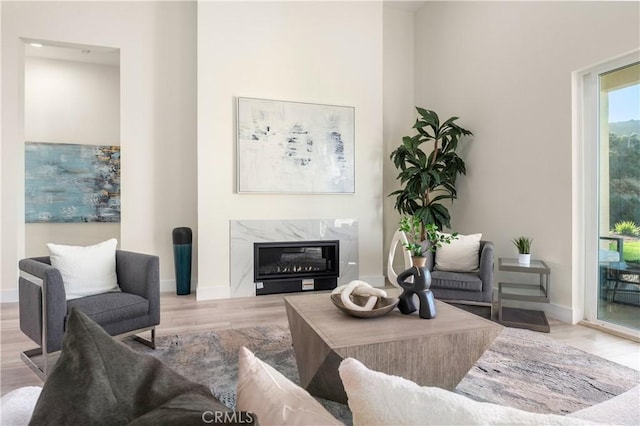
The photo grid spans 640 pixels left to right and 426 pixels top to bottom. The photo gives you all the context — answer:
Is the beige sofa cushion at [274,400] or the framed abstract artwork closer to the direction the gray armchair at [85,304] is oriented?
the beige sofa cushion

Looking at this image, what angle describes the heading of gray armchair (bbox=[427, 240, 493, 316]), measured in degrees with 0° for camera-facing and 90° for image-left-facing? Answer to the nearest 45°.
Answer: approximately 45°

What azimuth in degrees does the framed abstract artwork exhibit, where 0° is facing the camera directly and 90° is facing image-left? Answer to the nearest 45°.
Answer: approximately 315°
